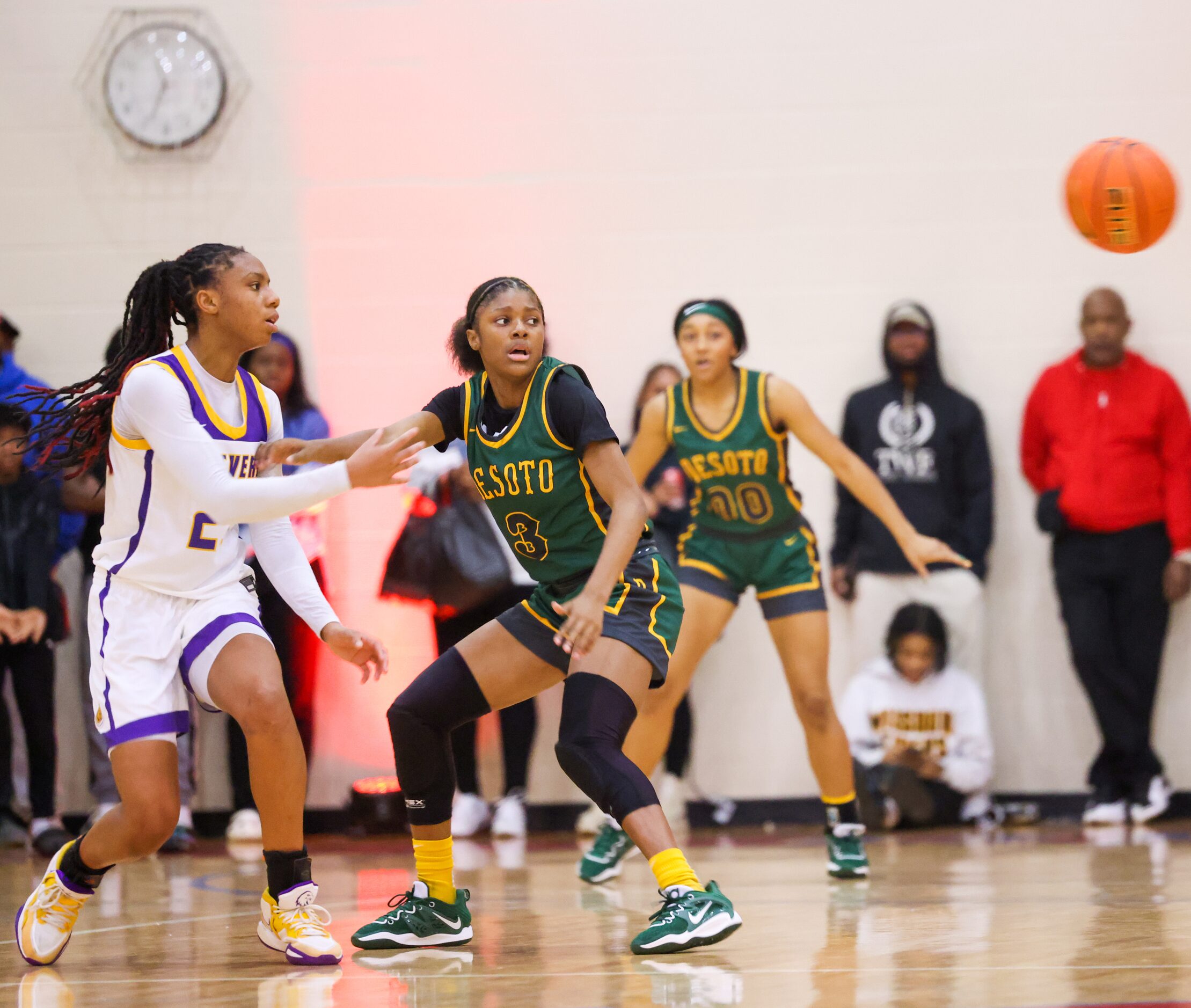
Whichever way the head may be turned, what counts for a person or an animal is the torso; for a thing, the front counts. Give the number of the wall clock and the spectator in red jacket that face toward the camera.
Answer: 2

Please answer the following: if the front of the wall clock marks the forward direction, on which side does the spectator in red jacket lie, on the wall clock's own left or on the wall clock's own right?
on the wall clock's own left

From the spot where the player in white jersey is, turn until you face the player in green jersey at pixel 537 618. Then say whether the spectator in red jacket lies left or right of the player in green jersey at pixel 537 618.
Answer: left

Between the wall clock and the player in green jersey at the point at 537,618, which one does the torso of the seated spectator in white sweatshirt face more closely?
the player in green jersey

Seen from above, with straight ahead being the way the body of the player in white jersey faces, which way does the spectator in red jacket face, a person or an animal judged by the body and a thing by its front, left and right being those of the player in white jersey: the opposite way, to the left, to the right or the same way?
to the right

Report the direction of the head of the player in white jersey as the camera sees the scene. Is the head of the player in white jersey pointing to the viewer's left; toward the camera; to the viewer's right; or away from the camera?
to the viewer's right

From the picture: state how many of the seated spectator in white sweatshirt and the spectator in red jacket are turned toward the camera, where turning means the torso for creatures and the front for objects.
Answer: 2
